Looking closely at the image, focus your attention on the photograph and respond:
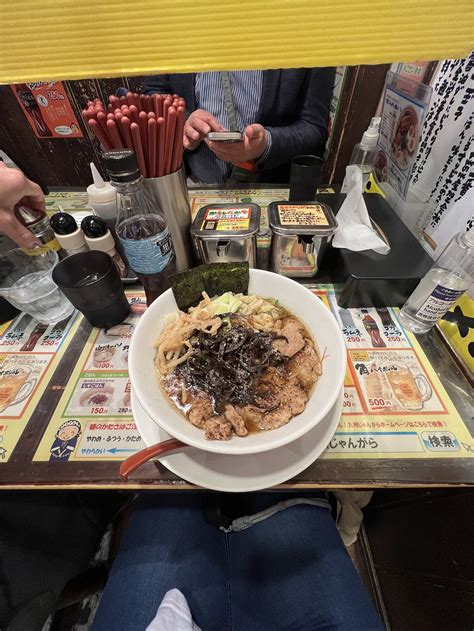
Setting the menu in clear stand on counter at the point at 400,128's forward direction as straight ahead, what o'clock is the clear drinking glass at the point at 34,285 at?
The clear drinking glass is roughly at 12 o'clock from the menu in clear stand on counter.

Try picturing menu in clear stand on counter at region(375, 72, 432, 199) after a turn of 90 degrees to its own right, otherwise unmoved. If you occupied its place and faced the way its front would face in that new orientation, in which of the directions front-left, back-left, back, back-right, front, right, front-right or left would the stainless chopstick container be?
left

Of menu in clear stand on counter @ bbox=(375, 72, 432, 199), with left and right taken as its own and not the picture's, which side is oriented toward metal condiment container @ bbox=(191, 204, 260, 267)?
front

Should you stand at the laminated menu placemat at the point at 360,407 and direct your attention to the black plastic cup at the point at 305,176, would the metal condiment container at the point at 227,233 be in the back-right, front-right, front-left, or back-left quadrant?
front-left

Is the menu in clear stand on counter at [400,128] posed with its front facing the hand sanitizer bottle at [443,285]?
no

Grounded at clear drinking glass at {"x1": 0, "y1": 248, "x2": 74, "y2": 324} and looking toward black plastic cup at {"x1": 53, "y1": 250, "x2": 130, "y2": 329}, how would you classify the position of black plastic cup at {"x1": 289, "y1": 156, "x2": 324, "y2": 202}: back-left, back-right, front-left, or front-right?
front-left

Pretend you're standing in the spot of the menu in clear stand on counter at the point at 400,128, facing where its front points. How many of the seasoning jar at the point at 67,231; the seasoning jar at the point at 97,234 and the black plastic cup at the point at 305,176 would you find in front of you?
3

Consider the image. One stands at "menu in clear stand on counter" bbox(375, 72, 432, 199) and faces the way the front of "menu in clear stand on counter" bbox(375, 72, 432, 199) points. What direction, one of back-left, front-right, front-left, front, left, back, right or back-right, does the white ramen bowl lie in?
front-left

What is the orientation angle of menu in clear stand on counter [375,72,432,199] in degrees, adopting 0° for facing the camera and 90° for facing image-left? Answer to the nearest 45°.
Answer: approximately 45°

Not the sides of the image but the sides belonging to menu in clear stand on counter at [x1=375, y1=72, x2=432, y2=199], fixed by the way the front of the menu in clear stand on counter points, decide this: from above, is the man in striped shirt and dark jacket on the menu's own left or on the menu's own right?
on the menu's own right

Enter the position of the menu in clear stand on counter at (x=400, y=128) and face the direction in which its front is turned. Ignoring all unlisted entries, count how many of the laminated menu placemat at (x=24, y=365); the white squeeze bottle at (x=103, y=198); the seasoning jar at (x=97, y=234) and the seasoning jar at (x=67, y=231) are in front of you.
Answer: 4

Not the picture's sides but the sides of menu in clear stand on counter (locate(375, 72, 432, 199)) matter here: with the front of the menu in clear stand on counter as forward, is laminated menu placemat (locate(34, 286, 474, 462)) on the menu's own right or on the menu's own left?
on the menu's own left

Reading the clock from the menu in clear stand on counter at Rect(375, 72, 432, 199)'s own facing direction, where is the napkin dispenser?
The napkin dispenser is roughly at 10 o'clock from the menu in clear stand on counter.

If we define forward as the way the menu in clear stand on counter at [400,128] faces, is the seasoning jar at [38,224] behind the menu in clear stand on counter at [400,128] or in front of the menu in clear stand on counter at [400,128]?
in front

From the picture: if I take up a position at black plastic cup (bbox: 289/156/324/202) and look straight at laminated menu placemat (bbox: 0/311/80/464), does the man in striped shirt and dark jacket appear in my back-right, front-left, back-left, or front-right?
back-right
